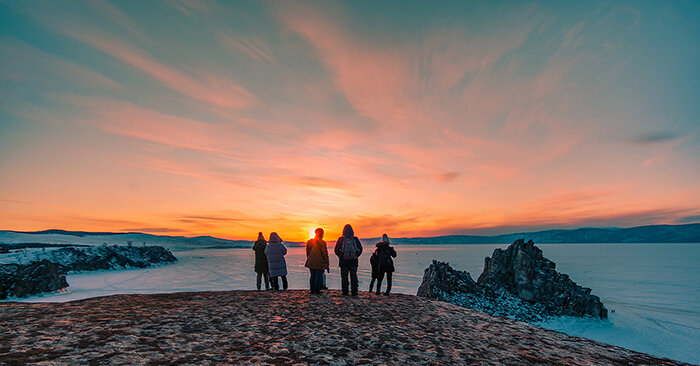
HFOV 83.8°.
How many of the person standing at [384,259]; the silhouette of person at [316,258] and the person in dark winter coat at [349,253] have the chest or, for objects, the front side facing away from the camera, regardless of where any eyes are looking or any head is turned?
3

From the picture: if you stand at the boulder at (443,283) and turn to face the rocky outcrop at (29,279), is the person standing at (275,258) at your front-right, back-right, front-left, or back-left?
front-left

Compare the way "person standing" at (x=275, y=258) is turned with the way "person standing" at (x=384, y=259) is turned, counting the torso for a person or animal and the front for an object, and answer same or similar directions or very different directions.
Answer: same or similar directions

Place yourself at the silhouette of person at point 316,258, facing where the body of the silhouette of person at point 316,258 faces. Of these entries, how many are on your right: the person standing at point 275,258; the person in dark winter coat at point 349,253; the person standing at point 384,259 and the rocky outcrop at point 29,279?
2

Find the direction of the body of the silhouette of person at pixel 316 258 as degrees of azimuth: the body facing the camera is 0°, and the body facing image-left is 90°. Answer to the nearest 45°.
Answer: approximately 180°

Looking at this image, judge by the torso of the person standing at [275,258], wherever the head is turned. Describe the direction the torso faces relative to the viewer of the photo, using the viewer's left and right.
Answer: facing away from the viewer

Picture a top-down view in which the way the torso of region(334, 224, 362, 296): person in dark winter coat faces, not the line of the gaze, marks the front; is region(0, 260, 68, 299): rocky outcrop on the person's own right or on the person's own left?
on the person's own left

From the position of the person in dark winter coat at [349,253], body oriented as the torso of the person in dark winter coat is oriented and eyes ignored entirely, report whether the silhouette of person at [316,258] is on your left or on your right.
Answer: on your left

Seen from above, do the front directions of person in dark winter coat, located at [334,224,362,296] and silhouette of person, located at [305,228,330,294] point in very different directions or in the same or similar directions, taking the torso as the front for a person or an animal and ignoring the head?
same or similar directions

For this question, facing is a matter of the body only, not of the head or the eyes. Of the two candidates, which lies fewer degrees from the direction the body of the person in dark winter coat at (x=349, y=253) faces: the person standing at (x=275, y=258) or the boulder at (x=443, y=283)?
the boulder

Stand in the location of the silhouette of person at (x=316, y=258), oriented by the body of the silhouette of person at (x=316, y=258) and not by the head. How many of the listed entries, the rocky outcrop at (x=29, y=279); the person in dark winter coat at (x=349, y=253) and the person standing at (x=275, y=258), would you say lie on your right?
1

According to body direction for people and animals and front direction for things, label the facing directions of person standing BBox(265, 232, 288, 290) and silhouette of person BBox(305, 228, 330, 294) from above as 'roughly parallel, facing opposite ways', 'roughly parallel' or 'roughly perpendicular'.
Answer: roughly parallel

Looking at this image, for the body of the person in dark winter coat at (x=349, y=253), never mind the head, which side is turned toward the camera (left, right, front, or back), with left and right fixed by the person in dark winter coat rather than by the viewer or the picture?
back

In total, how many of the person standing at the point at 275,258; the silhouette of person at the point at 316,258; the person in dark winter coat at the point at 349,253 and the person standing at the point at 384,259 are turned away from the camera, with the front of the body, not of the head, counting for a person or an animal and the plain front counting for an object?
4

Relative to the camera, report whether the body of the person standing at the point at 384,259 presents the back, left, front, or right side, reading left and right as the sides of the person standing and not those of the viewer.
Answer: back

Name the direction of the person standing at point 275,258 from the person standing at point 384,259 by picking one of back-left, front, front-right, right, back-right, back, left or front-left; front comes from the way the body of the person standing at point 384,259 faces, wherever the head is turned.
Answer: left

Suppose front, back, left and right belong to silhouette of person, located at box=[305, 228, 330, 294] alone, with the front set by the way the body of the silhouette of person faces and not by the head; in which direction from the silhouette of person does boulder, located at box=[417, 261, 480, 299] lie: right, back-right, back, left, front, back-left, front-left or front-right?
front-right
